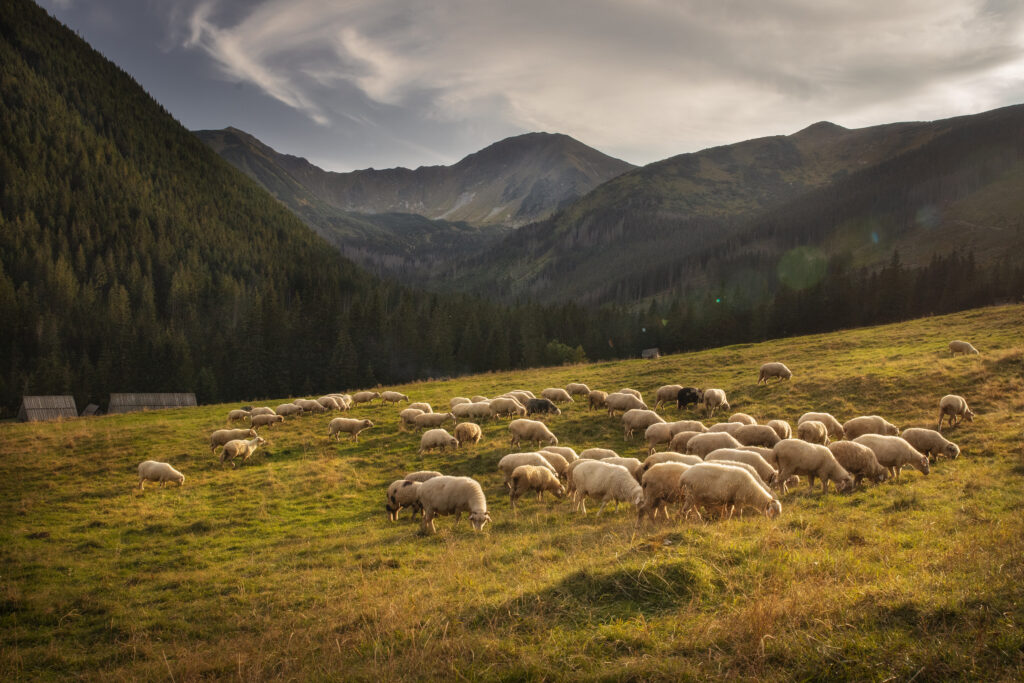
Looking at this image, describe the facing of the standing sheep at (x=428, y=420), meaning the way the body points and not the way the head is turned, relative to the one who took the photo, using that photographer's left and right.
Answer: facing to the right of the viewer

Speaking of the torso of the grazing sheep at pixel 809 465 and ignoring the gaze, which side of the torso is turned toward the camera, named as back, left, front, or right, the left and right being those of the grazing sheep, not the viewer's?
right

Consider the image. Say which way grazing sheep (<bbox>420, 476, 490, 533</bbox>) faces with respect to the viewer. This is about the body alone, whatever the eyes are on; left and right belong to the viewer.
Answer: facing to the right of the viewer

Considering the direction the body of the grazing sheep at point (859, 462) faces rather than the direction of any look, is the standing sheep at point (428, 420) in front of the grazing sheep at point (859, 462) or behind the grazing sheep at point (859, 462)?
behind

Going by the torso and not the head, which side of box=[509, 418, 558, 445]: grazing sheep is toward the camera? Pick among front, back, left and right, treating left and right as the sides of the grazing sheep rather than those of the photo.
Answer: right
